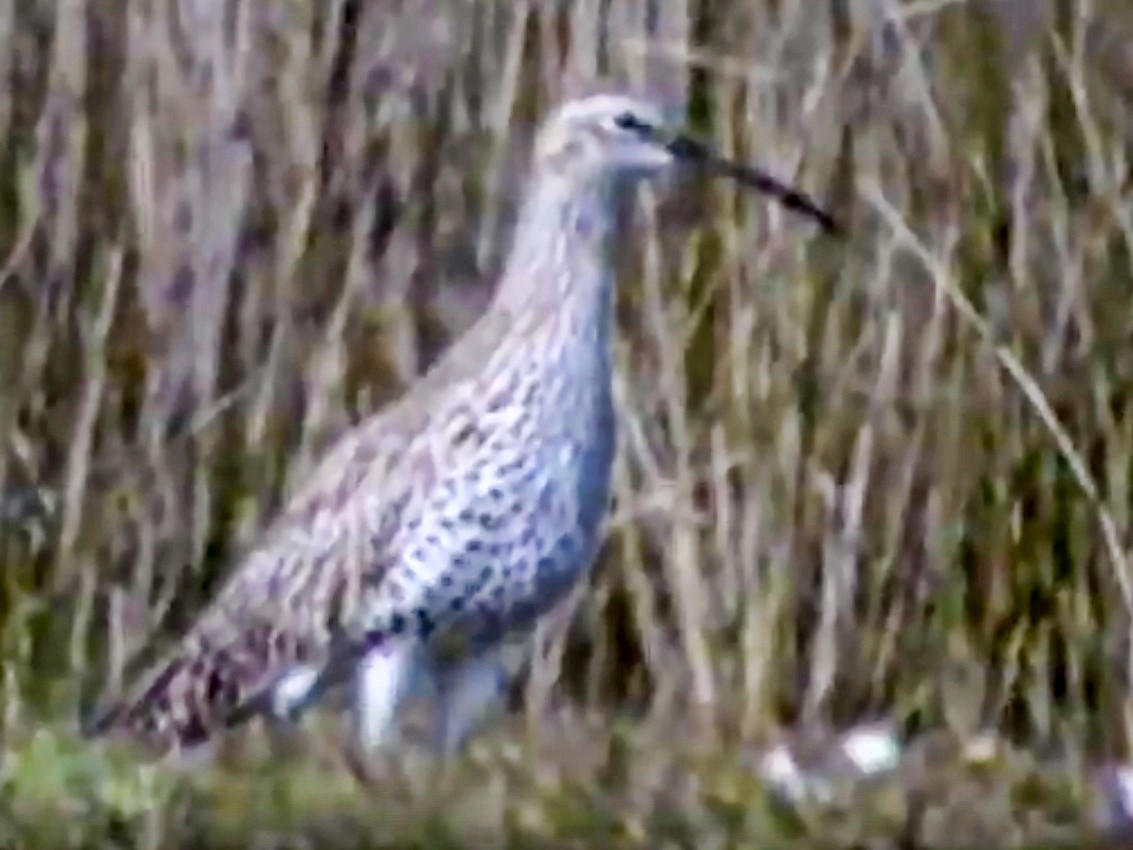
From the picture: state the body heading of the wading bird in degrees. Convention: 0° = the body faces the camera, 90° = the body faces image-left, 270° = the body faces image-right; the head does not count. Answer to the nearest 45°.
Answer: approximately 270°
